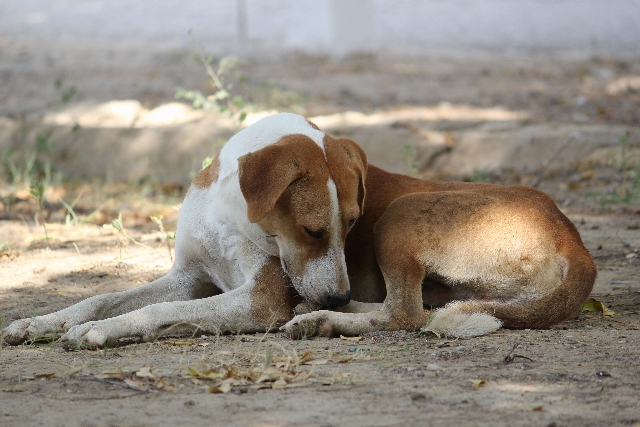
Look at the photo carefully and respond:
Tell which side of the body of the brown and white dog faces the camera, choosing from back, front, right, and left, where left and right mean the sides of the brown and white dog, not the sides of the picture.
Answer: left

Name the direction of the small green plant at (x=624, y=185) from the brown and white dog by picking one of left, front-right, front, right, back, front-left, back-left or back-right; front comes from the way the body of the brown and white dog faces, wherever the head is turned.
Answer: back-right

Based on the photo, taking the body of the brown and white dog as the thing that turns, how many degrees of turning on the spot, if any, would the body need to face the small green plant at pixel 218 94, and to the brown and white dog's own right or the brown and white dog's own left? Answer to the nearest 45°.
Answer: approximately 90° to the brown and white dog's own right

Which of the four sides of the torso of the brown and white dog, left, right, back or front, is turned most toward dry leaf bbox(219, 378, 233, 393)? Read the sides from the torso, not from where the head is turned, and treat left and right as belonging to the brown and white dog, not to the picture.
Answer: left

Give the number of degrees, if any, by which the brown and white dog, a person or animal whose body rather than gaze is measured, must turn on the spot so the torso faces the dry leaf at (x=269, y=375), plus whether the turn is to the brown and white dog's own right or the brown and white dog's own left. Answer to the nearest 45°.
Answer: approximately 90° to the brown and white dog's own left

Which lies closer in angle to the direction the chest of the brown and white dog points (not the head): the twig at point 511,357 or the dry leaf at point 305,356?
the dry leaf

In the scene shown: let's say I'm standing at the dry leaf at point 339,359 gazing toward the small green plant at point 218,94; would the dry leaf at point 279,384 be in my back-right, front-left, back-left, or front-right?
back-left

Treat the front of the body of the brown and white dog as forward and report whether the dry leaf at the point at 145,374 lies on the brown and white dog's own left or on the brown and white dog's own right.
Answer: on the brown and white dog's own left

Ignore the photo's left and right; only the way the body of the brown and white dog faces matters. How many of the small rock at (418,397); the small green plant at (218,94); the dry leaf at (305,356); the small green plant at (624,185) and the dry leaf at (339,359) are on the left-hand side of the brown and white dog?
3

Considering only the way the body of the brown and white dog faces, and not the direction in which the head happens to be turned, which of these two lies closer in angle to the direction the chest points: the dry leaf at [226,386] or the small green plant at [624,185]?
the dry leaf

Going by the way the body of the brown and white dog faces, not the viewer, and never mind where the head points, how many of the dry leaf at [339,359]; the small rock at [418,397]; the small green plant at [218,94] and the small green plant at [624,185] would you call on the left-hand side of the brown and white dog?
2

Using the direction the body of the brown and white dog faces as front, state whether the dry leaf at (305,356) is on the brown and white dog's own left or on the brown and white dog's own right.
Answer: on the brown and white dog's own left
